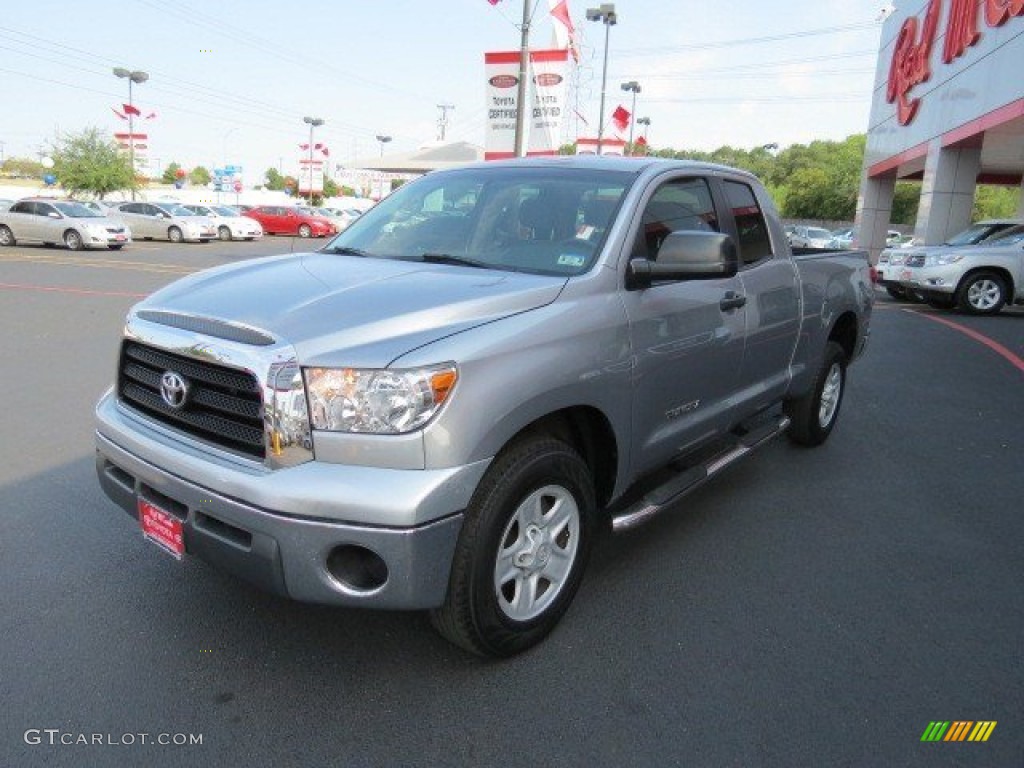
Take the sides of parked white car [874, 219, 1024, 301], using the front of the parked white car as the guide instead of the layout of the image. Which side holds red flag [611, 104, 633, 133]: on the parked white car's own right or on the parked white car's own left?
on the parked white car's own right

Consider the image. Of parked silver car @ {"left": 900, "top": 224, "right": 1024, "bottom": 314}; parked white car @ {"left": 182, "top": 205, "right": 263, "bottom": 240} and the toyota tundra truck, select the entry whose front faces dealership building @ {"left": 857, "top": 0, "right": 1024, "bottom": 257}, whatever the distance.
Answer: parked white car @ {"left": 182, "top": 205, "right": 263, "bottom": 240}

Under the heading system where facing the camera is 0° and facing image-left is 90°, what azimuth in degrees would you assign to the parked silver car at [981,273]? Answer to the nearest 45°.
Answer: approximately 45°

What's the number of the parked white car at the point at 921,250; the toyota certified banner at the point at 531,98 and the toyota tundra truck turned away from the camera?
0

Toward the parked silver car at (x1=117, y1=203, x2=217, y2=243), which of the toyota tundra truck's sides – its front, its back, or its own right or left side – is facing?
right

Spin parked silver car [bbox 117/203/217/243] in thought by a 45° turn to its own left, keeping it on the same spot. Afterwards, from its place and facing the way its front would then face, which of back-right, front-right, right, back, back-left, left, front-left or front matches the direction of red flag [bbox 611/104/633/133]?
front-right

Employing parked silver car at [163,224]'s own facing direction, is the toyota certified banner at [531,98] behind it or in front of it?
in front

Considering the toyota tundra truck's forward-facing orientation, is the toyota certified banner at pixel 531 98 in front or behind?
behind

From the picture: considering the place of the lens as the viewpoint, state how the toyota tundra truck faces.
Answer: facing the viewer and to the left of the viewer

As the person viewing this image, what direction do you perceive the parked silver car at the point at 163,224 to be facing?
facing the viewer and to the right of the viewer

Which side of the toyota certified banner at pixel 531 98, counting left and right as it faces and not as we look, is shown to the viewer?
front

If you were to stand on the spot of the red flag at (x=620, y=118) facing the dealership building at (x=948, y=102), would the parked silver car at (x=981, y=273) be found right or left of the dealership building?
right

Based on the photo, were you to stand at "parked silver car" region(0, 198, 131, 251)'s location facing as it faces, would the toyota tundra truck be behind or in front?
in front

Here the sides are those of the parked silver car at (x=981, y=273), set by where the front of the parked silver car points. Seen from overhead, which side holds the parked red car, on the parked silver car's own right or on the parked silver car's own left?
on the parked silver car's own right

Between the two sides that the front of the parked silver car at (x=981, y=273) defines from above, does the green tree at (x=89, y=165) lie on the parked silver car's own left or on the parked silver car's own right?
on the parked silver car's own right
